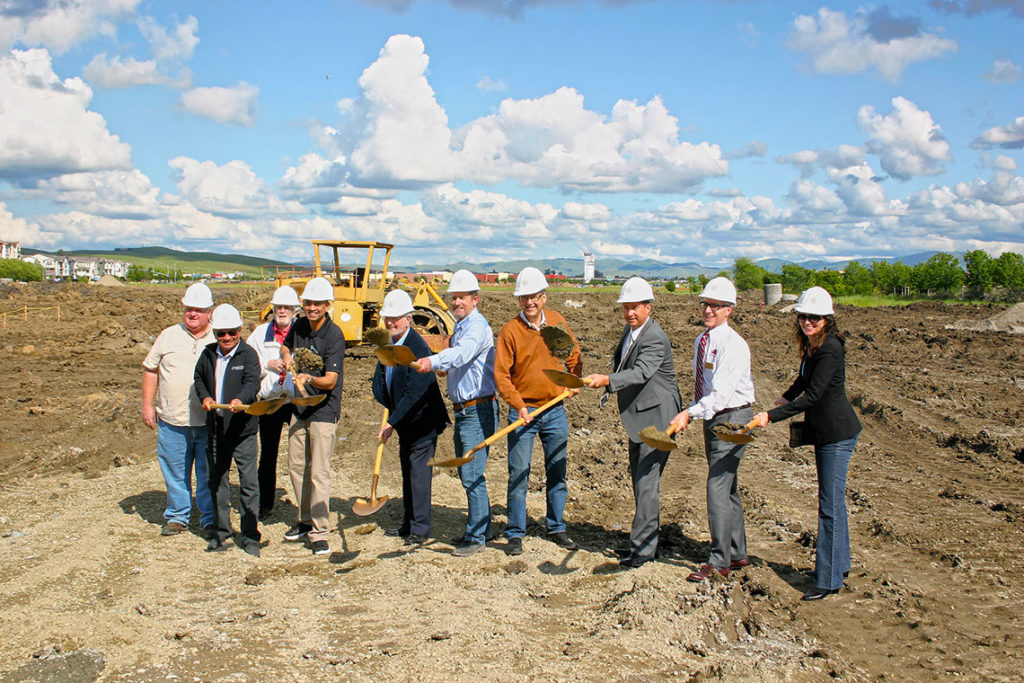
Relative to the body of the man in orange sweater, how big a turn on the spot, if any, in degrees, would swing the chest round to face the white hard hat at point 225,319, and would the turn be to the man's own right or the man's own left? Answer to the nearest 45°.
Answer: approximately 90° to the man's own right

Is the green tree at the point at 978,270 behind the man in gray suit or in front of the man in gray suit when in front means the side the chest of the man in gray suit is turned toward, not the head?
behind

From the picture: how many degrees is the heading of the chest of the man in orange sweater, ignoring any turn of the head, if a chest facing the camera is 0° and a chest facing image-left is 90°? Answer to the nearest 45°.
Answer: approximately 0°

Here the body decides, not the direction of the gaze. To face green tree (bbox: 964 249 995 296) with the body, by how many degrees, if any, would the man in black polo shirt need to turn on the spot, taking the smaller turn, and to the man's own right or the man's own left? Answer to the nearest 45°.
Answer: approximately 180°

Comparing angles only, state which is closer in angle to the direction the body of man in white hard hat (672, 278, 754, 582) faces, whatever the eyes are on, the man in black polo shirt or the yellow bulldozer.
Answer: the man in black polo shirt

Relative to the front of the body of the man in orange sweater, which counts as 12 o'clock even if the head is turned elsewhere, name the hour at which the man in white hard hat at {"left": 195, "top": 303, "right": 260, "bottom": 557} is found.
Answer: The man in white hard hat is roughly at 3 o'clock from the man in orange sweater.

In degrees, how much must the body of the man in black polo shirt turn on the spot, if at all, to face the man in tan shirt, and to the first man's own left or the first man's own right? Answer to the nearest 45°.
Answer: approximately 90° to the first man's own right

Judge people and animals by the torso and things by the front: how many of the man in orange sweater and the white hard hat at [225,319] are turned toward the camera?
2
